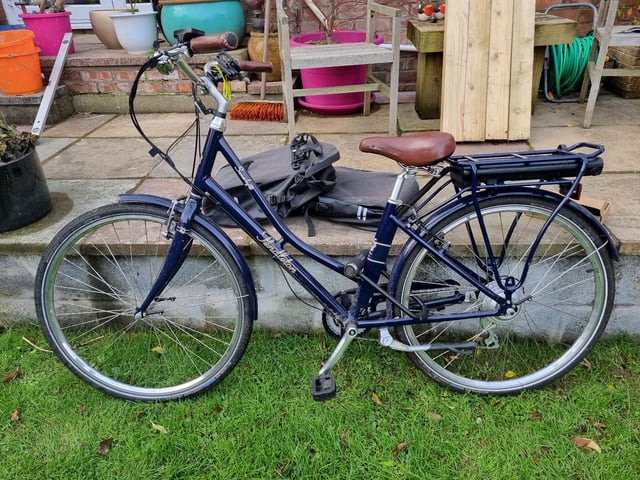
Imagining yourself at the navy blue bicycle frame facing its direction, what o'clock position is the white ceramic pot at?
The white ceramic pot is roughly at 2 o'clock from the navy blue bicycle frame.

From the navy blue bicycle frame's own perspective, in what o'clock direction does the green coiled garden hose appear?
The green coiled garden hose is roughly at 4 o'clock from the navy blue bicycle frame.

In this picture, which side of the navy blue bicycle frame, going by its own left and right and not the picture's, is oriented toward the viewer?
left

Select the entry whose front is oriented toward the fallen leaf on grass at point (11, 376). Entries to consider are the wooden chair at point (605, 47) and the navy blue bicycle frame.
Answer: the navy blue bicycle frame

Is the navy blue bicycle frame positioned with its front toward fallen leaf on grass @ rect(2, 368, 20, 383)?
yes

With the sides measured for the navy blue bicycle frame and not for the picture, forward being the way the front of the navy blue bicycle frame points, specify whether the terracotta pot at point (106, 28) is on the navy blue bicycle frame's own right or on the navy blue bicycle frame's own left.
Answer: on the navy blue bicycle frame's own right

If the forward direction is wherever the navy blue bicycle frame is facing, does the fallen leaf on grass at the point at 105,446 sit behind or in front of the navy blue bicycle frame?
in front

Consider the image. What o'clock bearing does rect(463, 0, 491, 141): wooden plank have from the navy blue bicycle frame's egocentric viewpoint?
The wooden plank is roughly at 4 o'clock from the navy blue bicycle frame.
